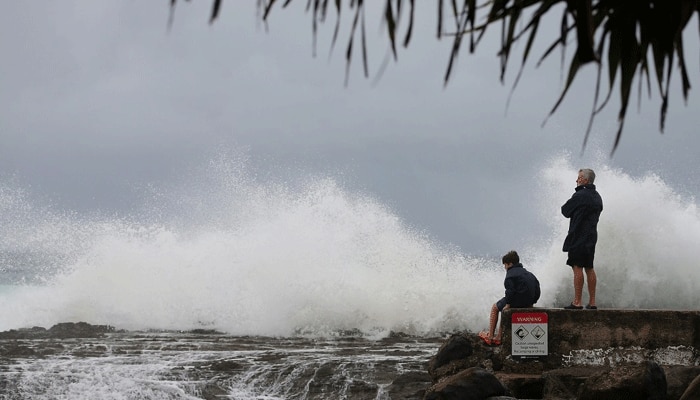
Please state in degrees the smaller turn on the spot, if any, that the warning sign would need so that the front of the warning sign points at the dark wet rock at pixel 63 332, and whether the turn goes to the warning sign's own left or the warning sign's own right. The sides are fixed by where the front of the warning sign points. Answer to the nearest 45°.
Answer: approximately 135° to the warning sign's own right

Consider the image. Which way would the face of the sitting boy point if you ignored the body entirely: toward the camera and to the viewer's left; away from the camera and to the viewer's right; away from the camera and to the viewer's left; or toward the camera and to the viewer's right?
away from the camera and to the viewer's left

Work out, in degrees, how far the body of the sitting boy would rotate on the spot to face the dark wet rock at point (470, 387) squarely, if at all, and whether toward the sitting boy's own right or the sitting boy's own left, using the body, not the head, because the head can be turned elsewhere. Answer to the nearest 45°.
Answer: approximately 90° to the sitting boy's own left

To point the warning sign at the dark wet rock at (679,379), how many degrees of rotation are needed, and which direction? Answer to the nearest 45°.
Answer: approximately 45° to its left

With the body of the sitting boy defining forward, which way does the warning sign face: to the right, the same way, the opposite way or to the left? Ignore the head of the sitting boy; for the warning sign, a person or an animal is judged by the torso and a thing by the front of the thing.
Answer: to the left

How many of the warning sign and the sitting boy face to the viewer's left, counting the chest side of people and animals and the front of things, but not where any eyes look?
1

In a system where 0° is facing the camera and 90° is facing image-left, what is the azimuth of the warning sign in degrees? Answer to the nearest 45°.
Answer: approximately 0°

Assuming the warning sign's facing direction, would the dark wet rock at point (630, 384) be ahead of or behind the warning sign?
ahead

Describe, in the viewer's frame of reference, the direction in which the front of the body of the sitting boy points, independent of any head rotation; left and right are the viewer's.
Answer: facing to the left of the viewer

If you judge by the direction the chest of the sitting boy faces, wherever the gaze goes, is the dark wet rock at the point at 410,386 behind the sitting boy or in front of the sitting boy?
in front

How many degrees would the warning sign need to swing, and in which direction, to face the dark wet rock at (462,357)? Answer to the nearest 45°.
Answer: approximately 135° to its right
